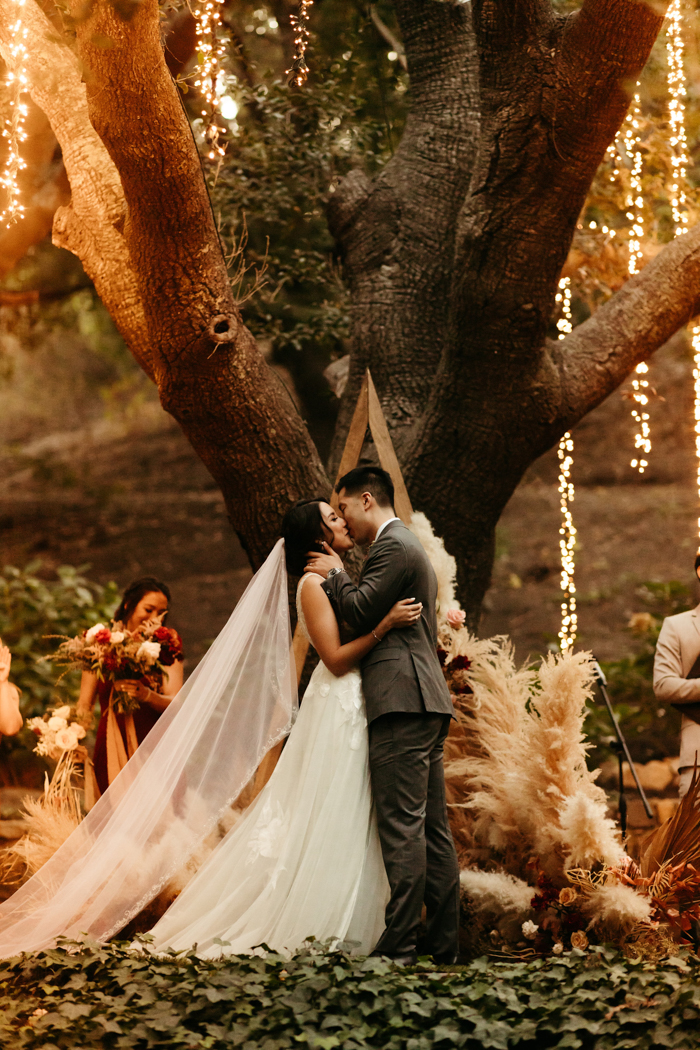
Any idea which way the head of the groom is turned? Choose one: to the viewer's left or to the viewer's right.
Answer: to the viewer's left

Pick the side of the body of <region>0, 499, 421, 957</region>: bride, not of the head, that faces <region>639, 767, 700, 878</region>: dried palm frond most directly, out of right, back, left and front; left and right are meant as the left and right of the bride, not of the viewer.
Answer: front

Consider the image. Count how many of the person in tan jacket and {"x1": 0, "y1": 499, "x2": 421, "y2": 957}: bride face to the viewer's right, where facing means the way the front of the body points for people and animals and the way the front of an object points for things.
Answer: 1

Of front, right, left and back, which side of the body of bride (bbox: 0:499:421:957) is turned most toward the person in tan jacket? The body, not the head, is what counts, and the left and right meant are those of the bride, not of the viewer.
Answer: front

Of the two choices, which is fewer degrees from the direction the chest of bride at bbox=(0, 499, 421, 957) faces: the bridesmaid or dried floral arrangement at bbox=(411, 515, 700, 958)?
the dried floral arrangement

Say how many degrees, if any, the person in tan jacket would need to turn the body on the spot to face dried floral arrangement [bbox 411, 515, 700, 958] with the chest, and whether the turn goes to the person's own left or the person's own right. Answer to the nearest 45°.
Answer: approximately 45° to the person's own right

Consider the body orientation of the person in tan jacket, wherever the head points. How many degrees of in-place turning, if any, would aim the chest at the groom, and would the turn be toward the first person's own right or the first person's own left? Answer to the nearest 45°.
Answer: approximately 45° to the first person's own right

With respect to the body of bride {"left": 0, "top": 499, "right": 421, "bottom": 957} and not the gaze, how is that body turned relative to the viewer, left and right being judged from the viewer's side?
facing to the right of the viewer

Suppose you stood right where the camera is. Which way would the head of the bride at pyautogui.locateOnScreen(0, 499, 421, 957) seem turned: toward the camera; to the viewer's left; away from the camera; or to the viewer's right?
to the viewer's right
